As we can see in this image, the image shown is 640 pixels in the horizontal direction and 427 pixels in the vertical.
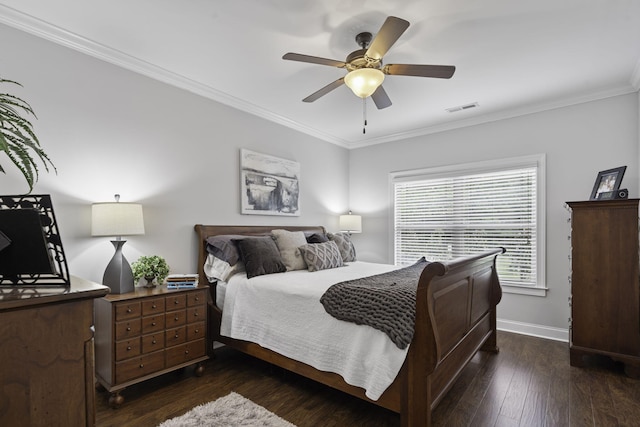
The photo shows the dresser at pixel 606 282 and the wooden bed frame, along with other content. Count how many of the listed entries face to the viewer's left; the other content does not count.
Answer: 1

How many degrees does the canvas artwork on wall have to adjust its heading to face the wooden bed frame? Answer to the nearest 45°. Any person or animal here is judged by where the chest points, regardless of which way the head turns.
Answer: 0° — it already faces it

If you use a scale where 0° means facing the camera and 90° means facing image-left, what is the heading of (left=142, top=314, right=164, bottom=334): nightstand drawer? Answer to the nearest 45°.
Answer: approximately 315°

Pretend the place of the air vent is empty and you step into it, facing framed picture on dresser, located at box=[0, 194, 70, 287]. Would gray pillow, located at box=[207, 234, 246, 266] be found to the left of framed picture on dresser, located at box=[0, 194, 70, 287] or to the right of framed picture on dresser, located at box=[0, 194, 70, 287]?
right

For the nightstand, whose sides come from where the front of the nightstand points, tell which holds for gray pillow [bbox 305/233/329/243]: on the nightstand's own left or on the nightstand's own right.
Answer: on the nightstand's own left

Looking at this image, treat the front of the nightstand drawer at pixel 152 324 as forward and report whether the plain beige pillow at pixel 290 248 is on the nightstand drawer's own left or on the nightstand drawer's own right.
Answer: on the nightstand drawer's own left

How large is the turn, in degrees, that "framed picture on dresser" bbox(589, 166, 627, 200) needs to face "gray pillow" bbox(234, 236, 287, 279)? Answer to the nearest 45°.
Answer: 0° — it already faces it

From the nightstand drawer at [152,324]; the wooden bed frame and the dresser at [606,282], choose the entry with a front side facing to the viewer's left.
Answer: the dresser

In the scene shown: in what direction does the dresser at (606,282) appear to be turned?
to the viewer's left
